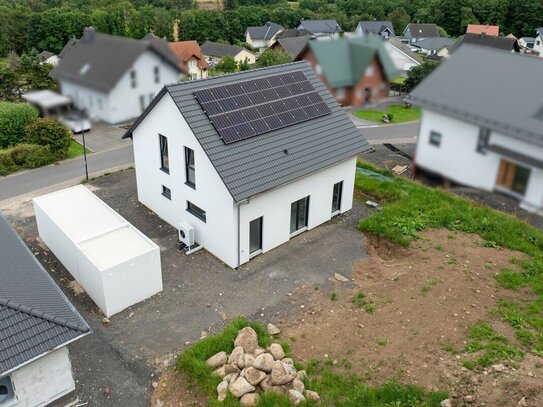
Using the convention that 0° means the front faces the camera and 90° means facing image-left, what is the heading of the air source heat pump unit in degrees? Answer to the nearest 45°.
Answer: approximately 45°

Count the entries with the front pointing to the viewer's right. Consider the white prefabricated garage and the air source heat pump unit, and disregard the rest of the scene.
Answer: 0

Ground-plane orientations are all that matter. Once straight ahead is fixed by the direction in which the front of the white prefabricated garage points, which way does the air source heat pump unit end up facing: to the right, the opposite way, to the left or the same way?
to the left

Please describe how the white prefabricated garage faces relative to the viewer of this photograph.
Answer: facing away from the viewer and to the left of the viewer

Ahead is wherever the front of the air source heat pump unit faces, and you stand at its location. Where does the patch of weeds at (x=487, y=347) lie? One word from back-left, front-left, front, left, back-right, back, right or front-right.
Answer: left

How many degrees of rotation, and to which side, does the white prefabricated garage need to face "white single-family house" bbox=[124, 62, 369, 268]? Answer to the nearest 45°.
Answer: approximately 135° to its right

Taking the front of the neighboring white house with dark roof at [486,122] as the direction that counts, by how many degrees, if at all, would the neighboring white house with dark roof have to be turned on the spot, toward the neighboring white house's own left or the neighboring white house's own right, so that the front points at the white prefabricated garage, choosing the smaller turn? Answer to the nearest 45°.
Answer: approximately 90° to the neighboring white house's own right

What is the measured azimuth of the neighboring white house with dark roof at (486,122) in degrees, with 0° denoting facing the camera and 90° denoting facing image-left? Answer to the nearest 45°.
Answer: approximately 45°
